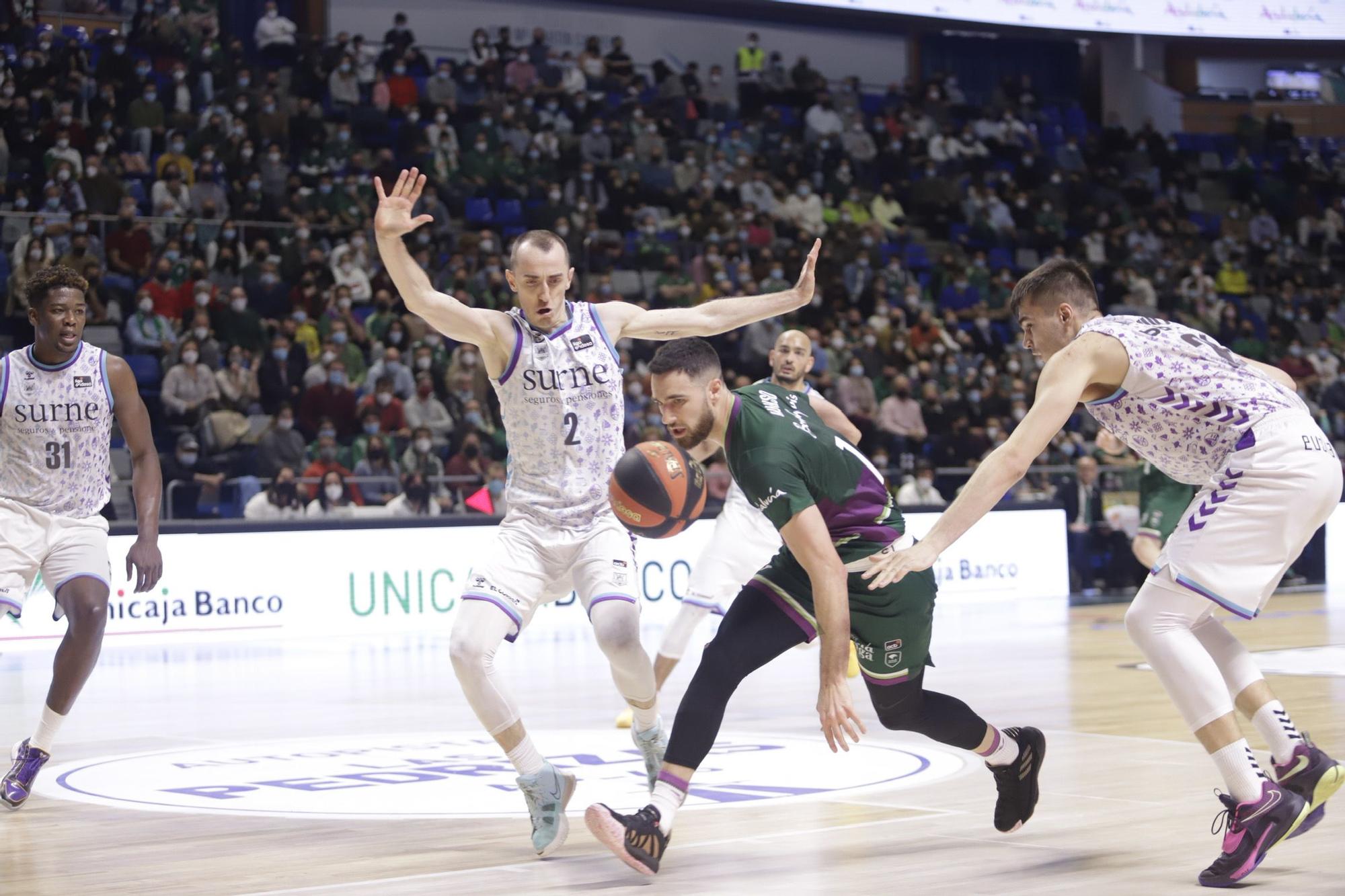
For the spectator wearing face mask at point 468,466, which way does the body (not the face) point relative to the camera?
toward the camera

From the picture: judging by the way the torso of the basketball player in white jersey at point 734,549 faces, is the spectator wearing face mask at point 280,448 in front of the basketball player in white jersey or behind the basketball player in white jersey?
behind

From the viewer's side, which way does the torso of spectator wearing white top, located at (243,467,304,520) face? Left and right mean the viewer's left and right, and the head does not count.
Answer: facing the viewer and to the right of the viewer

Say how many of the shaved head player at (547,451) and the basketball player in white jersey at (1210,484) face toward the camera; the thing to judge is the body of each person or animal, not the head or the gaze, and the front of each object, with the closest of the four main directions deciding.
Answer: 1

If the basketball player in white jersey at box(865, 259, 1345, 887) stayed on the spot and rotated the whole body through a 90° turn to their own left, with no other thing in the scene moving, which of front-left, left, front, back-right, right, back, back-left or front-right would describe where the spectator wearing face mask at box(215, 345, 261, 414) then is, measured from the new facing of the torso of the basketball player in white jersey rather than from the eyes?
back-right

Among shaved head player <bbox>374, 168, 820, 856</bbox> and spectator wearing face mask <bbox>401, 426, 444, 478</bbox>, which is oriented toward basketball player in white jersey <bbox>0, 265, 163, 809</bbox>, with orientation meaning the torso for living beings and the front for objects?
the spectator wearing face mask

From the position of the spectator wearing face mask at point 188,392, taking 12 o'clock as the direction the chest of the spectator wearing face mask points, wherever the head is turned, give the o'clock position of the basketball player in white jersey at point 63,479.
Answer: The basketball player in white jersey is roughly at 12 o'clock from the spectator wearing face mask.

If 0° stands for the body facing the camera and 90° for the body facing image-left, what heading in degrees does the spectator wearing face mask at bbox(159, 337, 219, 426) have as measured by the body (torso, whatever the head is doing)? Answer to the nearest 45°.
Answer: approximately 0°

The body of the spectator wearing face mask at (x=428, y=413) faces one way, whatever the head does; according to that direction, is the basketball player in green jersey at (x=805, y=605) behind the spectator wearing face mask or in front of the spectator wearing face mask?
in front

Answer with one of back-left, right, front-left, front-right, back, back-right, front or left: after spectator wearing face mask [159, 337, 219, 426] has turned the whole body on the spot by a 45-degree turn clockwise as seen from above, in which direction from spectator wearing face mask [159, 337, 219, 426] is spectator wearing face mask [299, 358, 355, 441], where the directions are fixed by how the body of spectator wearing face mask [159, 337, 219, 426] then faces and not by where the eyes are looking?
back-left

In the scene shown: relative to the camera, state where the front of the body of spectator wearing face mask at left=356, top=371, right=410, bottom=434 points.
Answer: toward the camera

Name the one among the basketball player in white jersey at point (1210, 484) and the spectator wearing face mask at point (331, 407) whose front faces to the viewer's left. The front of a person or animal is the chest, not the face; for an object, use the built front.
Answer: the basketball player in white jersey

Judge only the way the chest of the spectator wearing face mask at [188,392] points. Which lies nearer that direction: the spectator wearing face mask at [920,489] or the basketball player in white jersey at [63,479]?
the basketball player in white jersey
